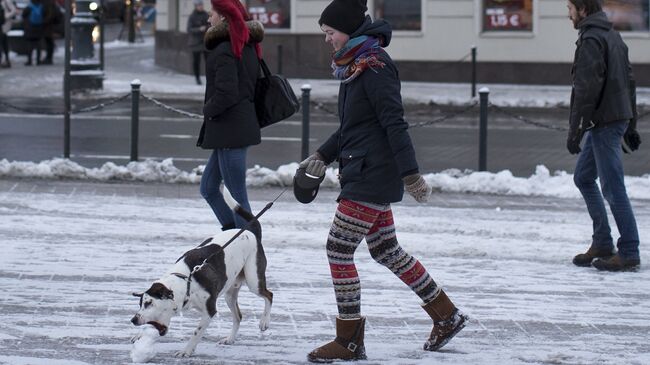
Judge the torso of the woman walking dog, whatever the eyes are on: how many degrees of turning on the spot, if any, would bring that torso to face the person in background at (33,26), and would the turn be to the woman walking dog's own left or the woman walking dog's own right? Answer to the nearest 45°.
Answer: approximately 90° to the woman walking dog's own right

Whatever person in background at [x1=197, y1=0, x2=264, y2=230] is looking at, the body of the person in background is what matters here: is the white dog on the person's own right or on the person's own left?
on the person's own left

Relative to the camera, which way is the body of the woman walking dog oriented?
to the viewer's left

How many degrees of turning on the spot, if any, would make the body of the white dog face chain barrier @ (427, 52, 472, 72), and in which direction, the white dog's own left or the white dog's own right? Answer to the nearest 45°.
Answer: approximately 135° to the white dog's own right

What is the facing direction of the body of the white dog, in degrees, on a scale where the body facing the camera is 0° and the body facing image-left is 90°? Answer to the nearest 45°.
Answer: approximately 45°
